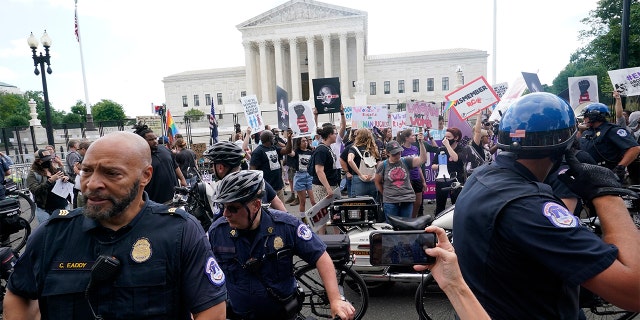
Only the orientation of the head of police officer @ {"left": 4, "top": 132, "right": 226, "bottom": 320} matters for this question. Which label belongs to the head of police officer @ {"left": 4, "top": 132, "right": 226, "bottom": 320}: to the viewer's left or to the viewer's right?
to the viewer's left

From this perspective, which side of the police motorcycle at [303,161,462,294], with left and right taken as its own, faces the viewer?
right

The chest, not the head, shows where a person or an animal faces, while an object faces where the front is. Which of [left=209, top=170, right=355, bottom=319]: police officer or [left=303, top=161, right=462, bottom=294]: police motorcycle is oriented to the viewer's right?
the police motorcycle

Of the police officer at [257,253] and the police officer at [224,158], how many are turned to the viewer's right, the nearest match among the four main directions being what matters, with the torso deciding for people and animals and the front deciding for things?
0

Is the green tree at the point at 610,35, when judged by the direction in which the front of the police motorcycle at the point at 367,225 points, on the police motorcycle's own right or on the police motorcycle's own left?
on the police motorcycle's own left

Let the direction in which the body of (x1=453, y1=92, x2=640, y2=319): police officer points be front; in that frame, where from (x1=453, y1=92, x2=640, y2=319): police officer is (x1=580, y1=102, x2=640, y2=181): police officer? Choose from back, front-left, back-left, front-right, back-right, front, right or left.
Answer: front-left

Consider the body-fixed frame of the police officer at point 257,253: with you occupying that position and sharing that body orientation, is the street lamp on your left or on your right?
on your right

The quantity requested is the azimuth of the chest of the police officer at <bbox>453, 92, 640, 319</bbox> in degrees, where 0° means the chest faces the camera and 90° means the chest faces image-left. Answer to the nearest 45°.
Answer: approximately 225°

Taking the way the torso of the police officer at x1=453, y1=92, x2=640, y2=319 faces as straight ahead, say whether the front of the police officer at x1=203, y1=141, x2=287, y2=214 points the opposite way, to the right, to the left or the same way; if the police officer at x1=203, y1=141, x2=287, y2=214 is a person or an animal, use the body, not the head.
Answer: the opposite way

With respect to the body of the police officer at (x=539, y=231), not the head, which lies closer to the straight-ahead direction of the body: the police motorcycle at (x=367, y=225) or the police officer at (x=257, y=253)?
the police motorcycle
